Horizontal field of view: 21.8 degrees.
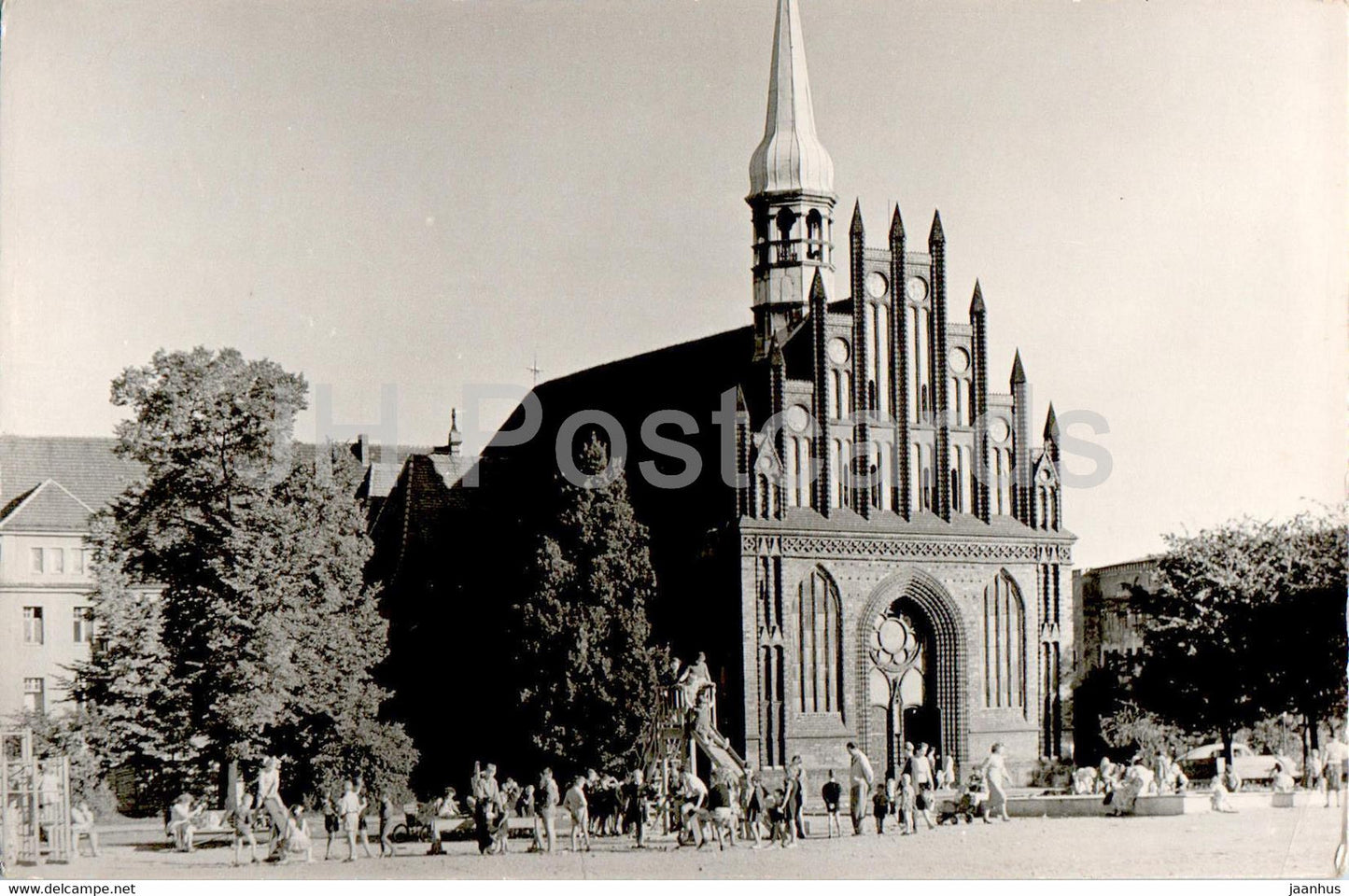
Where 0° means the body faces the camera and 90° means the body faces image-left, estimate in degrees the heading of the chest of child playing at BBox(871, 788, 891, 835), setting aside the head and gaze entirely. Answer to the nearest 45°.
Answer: approximately 180°

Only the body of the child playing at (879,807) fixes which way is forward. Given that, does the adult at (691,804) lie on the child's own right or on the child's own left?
on the child's own left

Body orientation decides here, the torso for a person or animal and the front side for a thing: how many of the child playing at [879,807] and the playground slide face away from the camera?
1

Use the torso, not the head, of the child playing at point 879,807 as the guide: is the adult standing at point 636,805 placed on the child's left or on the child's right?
on the child's left

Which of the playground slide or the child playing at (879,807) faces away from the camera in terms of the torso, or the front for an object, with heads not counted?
the child playing

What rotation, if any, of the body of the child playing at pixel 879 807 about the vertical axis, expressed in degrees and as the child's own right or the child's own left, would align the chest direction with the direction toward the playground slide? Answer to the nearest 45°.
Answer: approximately 45° to the child's own left
